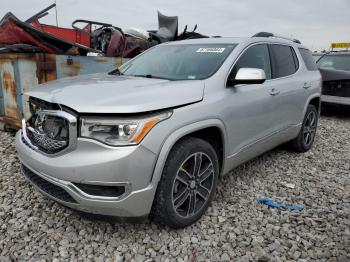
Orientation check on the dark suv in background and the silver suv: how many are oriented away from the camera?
0

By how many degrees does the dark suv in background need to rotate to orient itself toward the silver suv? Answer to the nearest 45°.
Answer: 0° — it already faces it

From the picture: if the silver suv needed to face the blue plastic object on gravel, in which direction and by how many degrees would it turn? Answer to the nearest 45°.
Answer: approximately 135° to its left

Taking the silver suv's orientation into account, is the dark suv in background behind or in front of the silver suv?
behind

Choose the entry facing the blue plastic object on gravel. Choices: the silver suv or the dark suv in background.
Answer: the dark suv in background

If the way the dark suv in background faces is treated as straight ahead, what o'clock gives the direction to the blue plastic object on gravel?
The blue plastic object on gravel is roughly at 12 o'clock from the dark suv in background.
